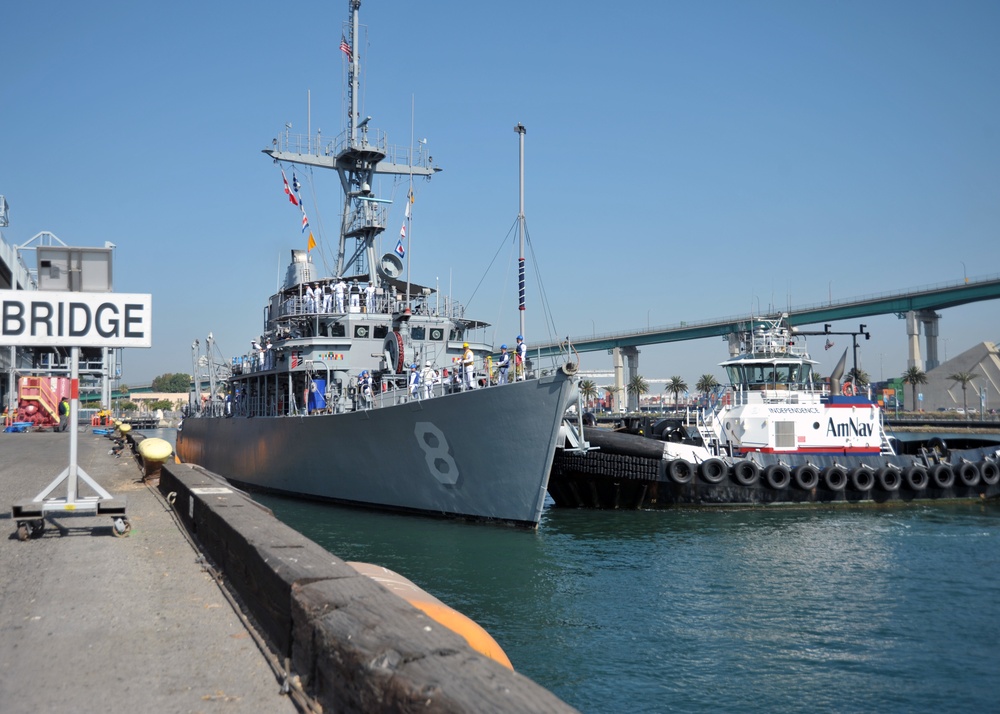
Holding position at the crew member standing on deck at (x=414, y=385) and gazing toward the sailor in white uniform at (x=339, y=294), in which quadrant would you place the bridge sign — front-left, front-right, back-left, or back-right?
back-left

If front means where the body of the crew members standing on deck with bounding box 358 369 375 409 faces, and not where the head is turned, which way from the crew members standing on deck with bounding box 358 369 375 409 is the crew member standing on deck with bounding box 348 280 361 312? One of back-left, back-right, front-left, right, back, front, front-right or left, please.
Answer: back-right

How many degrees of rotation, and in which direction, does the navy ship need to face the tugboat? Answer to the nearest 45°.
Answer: approximately 45° to its left

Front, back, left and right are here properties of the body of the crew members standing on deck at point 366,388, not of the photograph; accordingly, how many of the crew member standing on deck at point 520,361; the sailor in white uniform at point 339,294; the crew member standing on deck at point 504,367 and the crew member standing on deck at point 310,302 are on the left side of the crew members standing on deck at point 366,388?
2

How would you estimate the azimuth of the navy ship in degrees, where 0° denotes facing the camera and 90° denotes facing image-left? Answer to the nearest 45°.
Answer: approximately 315°

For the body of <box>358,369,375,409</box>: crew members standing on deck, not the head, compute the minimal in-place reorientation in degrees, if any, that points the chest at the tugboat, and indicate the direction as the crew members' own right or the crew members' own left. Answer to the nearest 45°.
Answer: approximately 135° to the crew members' own left

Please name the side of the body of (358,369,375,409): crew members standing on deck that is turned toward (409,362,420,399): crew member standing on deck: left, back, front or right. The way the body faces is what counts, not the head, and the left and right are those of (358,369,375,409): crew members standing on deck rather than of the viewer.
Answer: left

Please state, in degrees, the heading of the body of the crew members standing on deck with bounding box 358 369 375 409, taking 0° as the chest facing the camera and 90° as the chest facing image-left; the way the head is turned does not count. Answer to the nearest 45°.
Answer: approximately 45°

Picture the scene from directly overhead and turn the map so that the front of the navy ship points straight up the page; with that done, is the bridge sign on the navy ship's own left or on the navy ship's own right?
on the navy ship's own right
